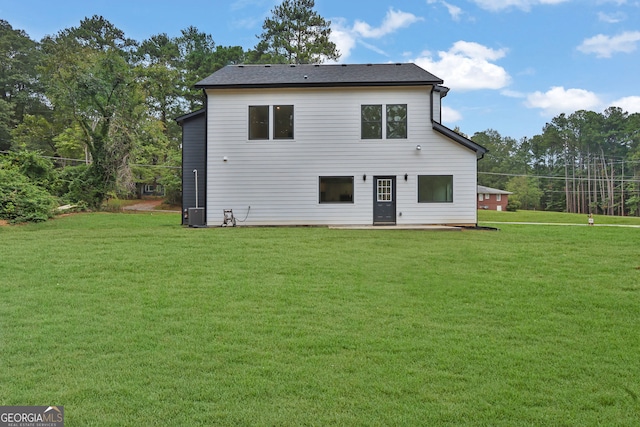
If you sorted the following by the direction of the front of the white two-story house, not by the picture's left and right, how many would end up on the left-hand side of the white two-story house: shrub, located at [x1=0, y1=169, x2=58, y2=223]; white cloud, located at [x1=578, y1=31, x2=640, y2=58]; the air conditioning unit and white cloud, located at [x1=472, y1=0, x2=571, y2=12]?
2
